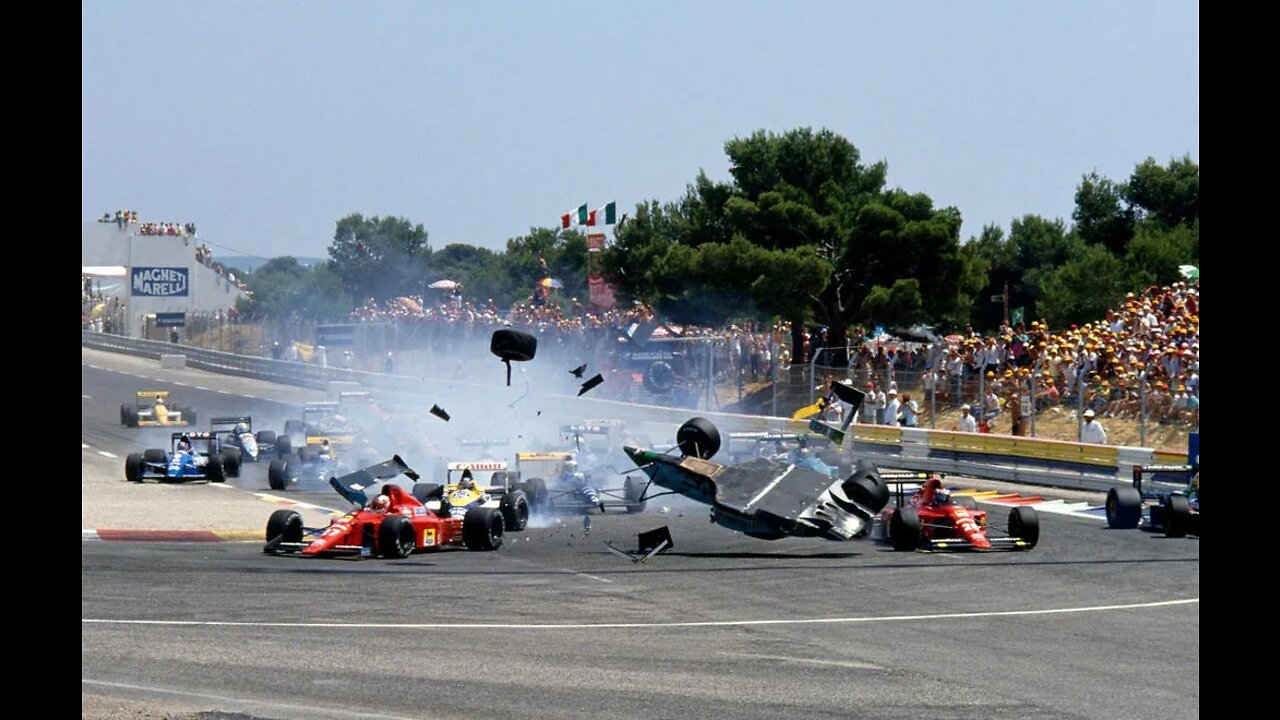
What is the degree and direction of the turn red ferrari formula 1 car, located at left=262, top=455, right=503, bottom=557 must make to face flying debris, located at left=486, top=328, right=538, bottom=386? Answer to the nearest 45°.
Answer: approximately 180°

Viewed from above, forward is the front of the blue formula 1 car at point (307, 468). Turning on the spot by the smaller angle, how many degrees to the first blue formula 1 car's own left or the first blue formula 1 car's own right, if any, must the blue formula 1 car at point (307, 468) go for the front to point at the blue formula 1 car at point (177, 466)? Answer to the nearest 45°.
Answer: approximately 90° to the first blue formula 1 car's own right

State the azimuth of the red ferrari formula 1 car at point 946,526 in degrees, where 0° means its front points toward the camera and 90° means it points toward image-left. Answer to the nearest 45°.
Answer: approximately 315°

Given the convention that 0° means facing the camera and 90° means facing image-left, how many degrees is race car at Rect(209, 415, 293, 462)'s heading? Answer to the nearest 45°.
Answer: approximately 315°

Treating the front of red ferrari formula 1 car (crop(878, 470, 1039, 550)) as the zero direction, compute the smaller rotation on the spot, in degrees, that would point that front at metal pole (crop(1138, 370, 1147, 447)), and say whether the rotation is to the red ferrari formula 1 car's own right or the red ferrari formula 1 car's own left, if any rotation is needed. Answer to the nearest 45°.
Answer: approximately 90° to the red ferrari formula 1 car's own left

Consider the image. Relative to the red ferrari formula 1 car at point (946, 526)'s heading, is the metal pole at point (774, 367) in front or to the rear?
to the rear

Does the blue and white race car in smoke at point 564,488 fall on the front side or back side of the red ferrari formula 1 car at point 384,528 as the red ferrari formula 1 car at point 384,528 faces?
on the back side

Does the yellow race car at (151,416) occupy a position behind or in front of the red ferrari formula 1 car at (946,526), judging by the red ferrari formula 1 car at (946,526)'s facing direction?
behind

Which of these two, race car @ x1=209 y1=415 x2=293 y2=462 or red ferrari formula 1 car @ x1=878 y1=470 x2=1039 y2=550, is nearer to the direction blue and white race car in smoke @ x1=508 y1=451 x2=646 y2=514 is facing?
the red ferrari formula 1 car
